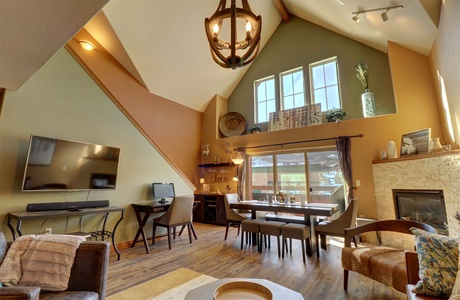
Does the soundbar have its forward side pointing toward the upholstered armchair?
yes

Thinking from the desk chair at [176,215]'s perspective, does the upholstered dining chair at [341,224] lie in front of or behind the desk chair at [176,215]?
behind

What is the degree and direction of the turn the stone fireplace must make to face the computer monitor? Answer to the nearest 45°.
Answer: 0° — it already faces it

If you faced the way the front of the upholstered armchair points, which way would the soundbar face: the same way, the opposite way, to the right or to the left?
the opposite way

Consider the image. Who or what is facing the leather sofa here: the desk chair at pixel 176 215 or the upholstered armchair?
the upholstered armchair

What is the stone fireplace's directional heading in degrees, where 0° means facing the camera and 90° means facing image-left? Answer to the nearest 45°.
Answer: approximately 45°

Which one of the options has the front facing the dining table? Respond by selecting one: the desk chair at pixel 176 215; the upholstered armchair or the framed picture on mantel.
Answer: the framed picture on mantel

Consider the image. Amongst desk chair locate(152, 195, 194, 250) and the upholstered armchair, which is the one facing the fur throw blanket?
the upholstered armchair

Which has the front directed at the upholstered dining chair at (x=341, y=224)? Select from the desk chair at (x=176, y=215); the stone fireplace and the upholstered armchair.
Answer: the stone fireplace

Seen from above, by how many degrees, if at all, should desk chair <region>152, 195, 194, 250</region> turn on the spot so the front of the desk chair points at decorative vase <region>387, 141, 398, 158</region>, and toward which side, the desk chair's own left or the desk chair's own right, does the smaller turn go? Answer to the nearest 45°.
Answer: approximately 135° to the desk chair's own right
